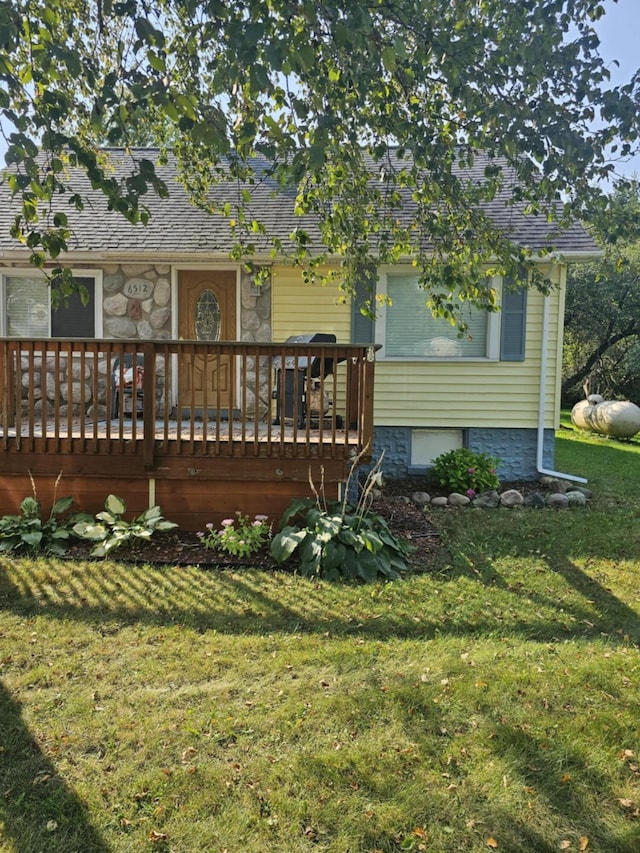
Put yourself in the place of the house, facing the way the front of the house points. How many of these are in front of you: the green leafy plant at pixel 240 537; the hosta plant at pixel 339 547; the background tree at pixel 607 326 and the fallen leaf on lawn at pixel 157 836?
3

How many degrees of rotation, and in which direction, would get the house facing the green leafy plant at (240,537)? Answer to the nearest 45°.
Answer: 0° — it already faces it

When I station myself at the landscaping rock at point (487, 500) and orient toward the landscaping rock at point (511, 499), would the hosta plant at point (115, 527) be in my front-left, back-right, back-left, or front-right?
back-right

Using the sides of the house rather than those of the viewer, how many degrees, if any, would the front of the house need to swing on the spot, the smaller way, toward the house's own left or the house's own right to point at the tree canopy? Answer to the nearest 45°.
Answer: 0° — it already faces it

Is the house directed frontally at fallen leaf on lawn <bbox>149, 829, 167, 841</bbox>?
yes

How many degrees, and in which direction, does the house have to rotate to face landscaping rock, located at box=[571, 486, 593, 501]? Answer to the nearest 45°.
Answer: approximately 90° to its left

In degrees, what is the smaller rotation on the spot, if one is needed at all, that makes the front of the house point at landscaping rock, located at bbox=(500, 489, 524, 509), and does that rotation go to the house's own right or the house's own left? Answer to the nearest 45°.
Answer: approximately 45° to the house's own left

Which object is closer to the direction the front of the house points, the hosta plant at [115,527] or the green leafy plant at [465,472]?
the hosta plant

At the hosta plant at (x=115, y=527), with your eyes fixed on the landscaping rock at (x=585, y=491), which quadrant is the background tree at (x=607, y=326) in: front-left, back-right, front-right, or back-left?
front-left

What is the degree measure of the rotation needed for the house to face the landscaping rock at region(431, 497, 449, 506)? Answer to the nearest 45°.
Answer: approximately 45° to its left

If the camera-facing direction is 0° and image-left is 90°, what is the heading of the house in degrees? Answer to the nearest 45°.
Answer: approximately 0°

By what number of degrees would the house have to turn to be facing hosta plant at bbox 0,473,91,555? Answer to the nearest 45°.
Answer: approximately 45° to its right

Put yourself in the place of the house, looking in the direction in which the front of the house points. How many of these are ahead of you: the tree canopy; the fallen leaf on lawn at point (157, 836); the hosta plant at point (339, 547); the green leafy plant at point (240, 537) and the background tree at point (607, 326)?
4

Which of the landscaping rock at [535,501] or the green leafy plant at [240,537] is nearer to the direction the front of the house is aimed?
the green leafy plant

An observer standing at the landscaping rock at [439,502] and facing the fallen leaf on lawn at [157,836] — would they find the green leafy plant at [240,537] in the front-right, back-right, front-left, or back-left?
front-right

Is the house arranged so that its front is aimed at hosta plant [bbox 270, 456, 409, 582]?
yes
